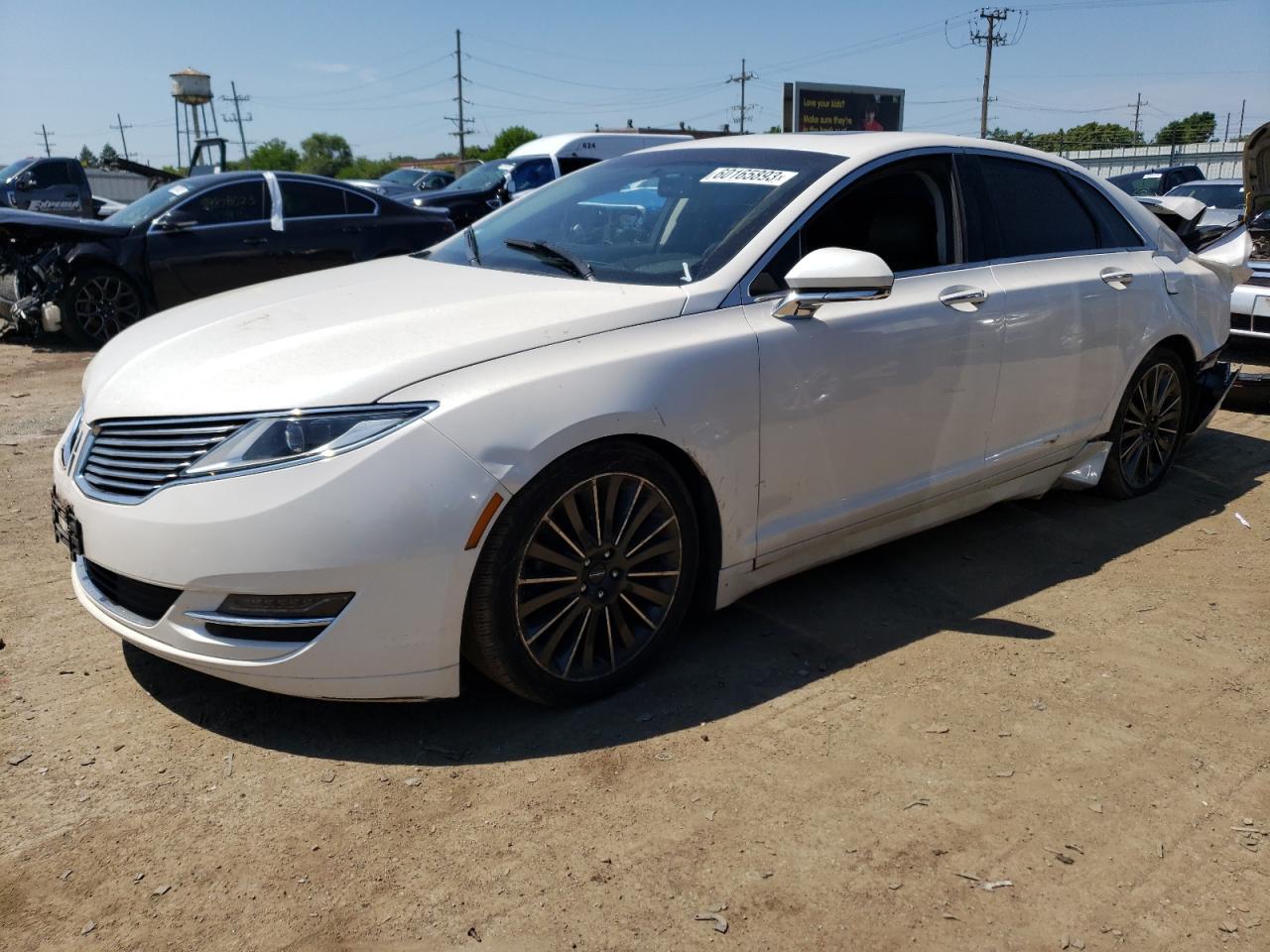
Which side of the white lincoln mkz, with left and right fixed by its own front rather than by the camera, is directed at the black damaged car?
right

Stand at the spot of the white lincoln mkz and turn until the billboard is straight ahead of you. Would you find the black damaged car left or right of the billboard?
left

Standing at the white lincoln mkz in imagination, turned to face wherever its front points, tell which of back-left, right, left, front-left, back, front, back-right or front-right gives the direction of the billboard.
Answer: back-right

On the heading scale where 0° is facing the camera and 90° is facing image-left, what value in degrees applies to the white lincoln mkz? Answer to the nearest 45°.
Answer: approximately 45°
